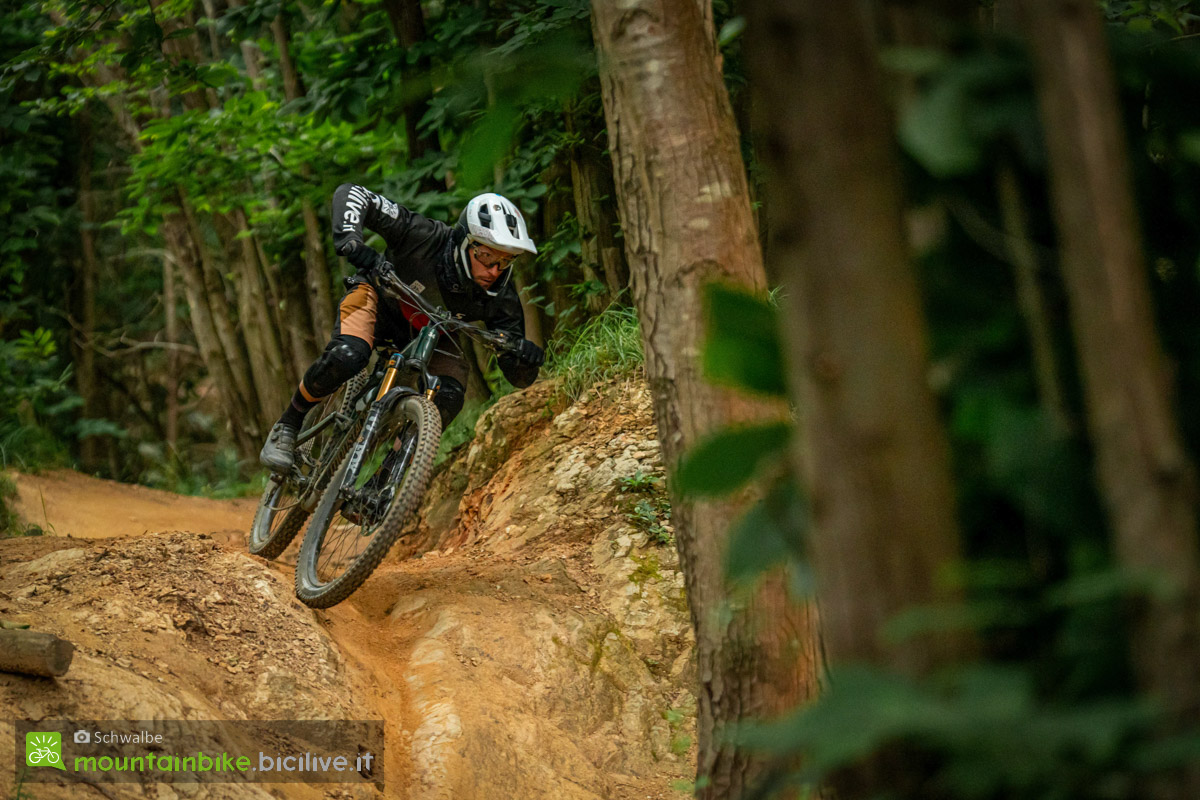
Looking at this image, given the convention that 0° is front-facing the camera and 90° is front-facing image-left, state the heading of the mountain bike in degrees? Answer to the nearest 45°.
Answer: approximately 315°

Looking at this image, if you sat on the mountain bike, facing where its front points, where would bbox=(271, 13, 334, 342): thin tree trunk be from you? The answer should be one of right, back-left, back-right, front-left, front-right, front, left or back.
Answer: back-left

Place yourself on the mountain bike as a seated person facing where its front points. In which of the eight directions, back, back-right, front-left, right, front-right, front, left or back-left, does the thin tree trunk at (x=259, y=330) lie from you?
back-left

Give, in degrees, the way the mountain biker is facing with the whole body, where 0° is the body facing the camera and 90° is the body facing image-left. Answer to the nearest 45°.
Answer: approximately 315°

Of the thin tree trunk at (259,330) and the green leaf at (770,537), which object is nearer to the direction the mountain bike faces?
the green leaf

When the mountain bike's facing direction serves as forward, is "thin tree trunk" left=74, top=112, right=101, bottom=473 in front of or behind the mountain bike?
behind

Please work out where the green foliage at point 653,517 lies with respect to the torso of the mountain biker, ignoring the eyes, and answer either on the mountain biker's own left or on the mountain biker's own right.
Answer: on the mountain biker's own left

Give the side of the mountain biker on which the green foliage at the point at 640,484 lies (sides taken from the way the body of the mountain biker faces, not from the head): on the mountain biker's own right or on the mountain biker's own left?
on the mountain biker's own left
